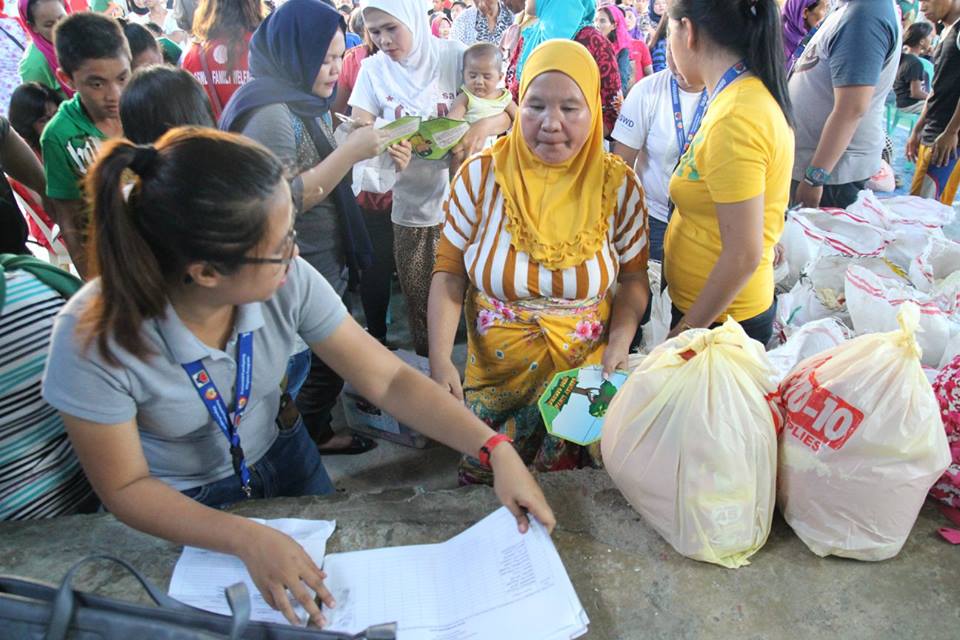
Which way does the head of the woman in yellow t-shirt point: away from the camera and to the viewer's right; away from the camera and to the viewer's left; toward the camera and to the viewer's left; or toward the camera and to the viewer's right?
away from the camera and to the viewer's left

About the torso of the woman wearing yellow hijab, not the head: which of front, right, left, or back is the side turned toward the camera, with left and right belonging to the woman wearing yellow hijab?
front

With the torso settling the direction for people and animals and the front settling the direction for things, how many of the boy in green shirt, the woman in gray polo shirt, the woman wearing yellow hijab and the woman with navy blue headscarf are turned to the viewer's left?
0

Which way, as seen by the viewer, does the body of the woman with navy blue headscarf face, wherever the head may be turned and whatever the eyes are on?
to the viewer's right

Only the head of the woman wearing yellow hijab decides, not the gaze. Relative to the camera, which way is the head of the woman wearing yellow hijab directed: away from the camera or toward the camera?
toward the camera

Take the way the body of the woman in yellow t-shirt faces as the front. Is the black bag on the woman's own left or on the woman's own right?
on the woman's own left

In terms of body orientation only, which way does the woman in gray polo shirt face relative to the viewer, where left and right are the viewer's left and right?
facing the viewer and to the right of the viewer

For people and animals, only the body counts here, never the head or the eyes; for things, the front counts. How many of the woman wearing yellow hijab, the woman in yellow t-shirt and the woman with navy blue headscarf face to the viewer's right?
1

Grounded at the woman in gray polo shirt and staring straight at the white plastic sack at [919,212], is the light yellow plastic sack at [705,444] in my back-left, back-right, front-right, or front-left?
front-right

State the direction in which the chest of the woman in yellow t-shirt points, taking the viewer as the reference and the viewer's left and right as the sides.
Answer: facing to the left of the viewer

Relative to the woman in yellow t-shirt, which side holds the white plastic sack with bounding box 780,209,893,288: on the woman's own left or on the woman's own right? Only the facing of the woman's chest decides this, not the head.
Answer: on the woman's own right

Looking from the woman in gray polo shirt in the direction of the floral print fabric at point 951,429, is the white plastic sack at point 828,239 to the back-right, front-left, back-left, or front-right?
front-left
